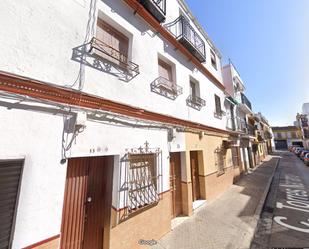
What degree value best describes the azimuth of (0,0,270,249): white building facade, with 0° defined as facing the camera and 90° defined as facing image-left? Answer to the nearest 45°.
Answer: approximately 315°
